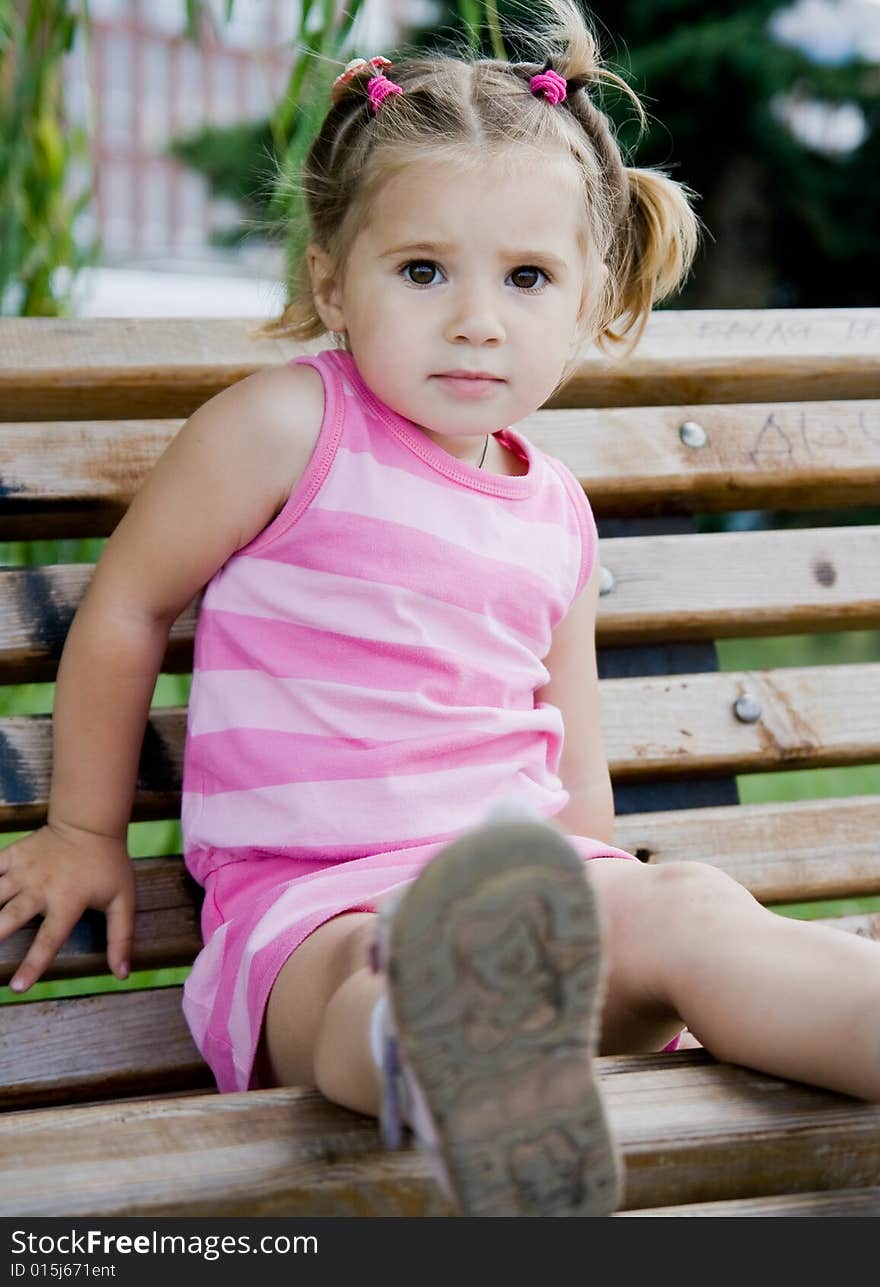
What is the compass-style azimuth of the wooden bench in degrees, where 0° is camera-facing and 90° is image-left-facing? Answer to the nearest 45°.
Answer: approximately 0°
